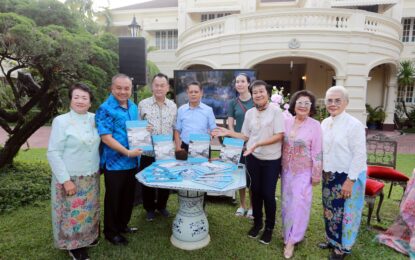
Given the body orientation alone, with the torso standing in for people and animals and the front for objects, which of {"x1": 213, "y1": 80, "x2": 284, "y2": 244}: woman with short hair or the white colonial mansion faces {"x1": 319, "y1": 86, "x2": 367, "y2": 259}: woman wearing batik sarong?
the white colonial mansion

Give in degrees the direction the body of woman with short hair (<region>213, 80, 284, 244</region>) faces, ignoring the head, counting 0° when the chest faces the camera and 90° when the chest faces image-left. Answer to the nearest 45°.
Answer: approximately 45°

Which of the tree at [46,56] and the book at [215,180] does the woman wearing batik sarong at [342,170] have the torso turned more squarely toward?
the book

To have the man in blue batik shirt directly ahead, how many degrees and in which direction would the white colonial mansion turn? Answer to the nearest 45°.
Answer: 0° — it already faces them

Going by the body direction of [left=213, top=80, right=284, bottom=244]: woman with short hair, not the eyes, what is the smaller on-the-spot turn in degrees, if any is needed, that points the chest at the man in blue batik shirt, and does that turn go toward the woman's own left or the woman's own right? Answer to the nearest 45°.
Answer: approximately 45° to the woman's own right

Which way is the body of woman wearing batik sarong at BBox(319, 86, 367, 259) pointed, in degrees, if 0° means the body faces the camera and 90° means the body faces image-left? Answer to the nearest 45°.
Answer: approximately 45°

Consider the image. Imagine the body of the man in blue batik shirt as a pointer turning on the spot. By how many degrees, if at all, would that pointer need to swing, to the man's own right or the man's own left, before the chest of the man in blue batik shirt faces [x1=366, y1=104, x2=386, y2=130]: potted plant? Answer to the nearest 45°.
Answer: approximately 90° to the man's own left
